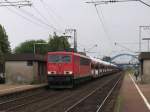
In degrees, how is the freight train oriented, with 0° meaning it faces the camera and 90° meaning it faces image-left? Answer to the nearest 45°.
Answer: approximately 45°

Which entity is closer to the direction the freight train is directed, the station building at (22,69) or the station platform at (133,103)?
the station platform

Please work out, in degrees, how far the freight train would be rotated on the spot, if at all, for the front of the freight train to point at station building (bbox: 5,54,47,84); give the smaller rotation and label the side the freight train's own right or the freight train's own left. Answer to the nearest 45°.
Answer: approximately 90° to the freight train's own right

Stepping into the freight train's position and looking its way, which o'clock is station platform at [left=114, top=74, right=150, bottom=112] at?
The station platform is roughly at 10 o'clock from the freight train.
